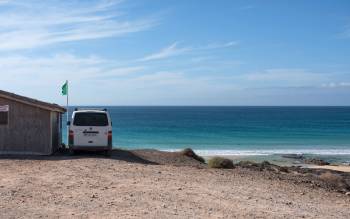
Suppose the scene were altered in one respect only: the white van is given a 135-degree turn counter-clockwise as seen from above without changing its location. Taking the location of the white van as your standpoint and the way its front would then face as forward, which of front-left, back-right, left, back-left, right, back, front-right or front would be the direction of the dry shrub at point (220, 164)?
back-left

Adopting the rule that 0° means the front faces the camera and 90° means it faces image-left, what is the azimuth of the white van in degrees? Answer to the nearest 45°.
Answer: approximately 180°

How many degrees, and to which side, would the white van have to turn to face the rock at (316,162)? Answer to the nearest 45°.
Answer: approximately 45° to its right

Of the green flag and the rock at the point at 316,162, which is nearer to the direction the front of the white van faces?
the green flag
